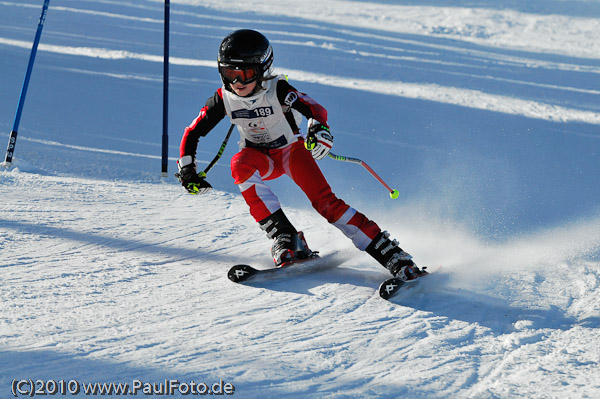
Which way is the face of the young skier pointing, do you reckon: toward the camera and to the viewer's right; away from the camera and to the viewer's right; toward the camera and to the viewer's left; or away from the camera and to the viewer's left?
toward the camera and to the viewer's left

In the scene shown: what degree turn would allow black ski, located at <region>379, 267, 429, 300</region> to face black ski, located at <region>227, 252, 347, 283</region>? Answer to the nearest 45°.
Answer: approximately 45° to its right

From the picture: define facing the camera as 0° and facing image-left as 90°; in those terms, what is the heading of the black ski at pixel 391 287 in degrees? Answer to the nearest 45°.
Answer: approximately 45°
